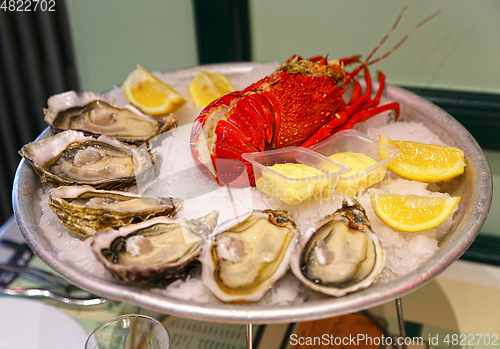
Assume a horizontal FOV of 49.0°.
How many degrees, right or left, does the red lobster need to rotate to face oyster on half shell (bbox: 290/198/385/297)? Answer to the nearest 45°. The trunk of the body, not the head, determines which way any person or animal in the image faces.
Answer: approximately 135° to its right

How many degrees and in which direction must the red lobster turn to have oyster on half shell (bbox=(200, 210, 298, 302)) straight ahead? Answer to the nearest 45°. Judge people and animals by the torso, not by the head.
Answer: approximately 135° to its right

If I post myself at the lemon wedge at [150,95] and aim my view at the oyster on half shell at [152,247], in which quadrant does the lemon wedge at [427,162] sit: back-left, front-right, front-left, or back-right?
front-left

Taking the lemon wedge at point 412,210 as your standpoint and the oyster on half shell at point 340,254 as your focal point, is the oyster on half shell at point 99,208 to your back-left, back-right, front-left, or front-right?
front-right

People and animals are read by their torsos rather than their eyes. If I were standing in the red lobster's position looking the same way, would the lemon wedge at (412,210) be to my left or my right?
on my right

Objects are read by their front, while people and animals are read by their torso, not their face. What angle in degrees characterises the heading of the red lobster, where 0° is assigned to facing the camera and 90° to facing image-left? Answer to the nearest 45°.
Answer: approximately 225°

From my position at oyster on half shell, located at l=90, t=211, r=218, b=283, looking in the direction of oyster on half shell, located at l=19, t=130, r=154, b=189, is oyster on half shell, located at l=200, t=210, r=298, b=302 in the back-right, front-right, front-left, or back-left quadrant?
back-right

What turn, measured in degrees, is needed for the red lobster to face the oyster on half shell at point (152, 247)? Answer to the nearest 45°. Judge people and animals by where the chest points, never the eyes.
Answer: approximately 135° to its right
